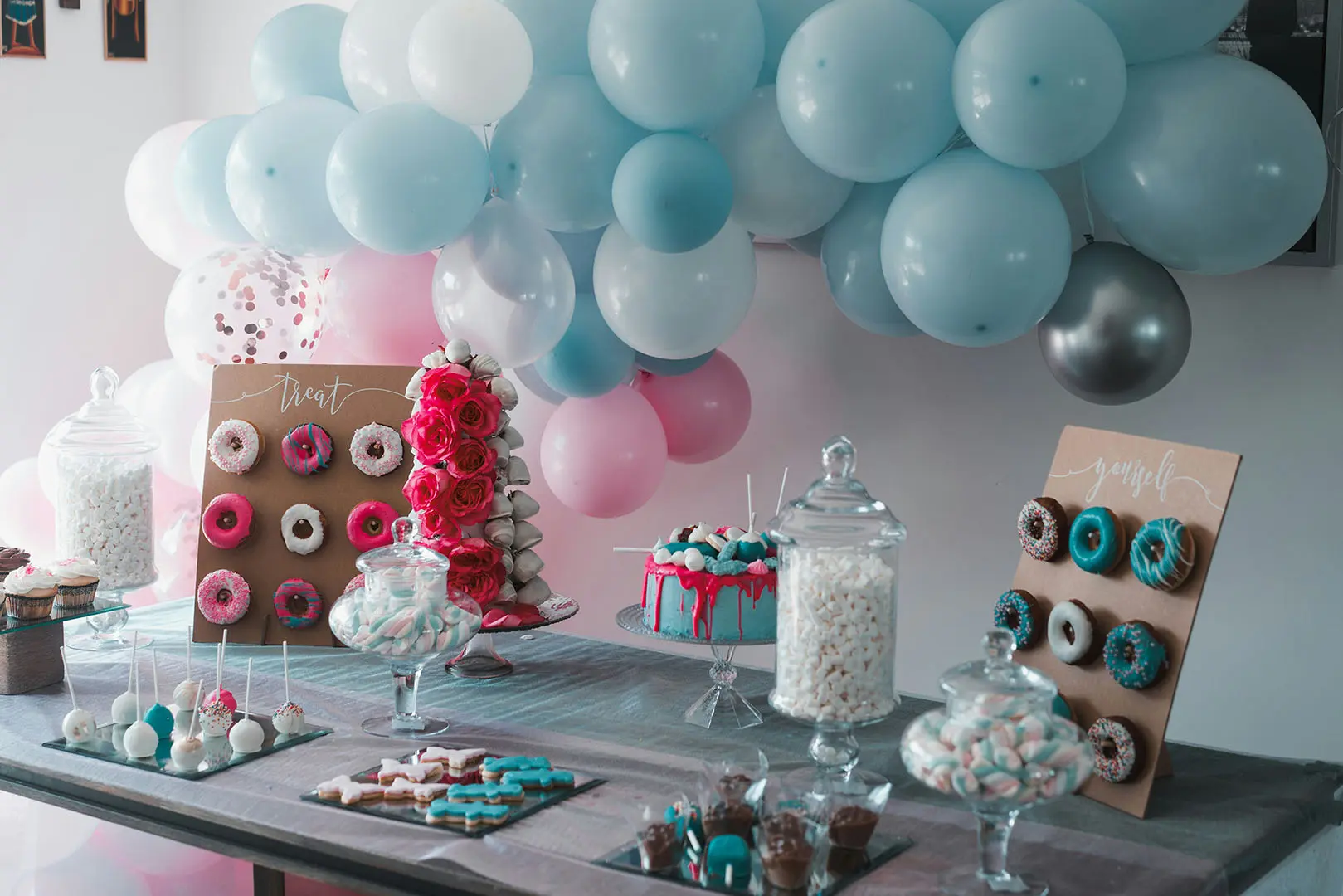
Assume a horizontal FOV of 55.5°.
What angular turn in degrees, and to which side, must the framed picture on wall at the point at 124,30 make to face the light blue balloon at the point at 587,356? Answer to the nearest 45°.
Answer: approximately 45° to its left

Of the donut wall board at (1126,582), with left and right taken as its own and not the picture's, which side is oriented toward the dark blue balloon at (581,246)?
right

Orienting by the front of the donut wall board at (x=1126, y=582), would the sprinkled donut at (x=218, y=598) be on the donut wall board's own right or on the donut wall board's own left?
on the donut wall board's own right

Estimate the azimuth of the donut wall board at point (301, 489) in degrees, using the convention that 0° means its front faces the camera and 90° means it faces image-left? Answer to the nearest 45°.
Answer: approximately 0°

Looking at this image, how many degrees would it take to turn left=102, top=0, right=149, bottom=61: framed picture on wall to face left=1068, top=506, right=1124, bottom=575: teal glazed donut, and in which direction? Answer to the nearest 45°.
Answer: approximately 45° to its left

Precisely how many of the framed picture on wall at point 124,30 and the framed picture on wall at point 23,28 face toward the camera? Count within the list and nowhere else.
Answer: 2
